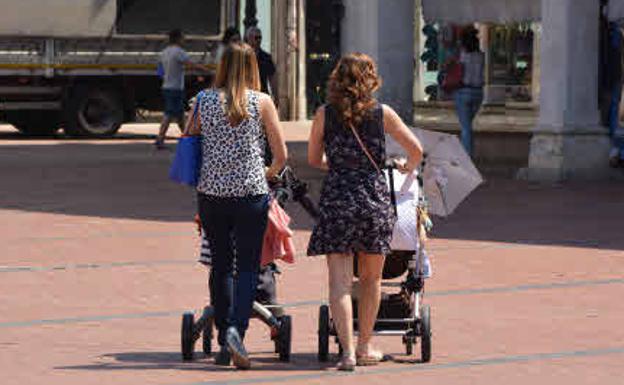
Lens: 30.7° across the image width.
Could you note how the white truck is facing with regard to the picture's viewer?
facing to the left of the viewer

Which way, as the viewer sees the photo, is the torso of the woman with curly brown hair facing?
away from the camera

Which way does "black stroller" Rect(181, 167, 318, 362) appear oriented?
away from the camera

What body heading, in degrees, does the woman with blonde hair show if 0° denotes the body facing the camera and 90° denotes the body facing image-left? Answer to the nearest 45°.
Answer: approximately 180°

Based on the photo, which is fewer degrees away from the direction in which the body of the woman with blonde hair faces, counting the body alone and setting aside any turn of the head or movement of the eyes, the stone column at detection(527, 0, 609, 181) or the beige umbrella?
the stone column

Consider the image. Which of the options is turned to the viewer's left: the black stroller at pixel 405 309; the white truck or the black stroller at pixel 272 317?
the white truck
